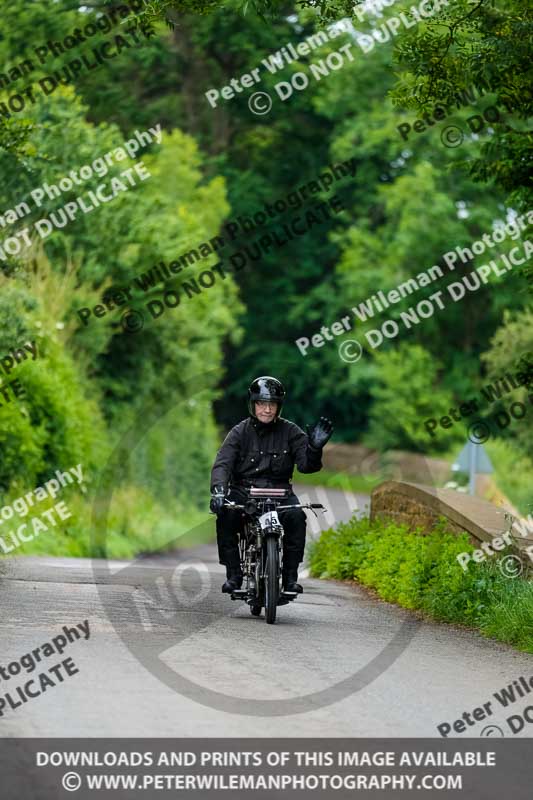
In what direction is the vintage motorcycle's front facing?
toward the camera

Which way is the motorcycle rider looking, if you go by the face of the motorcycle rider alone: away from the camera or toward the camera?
toward the camera
